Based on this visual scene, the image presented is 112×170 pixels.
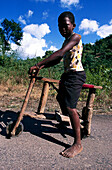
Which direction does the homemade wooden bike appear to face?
to the viewer's left
